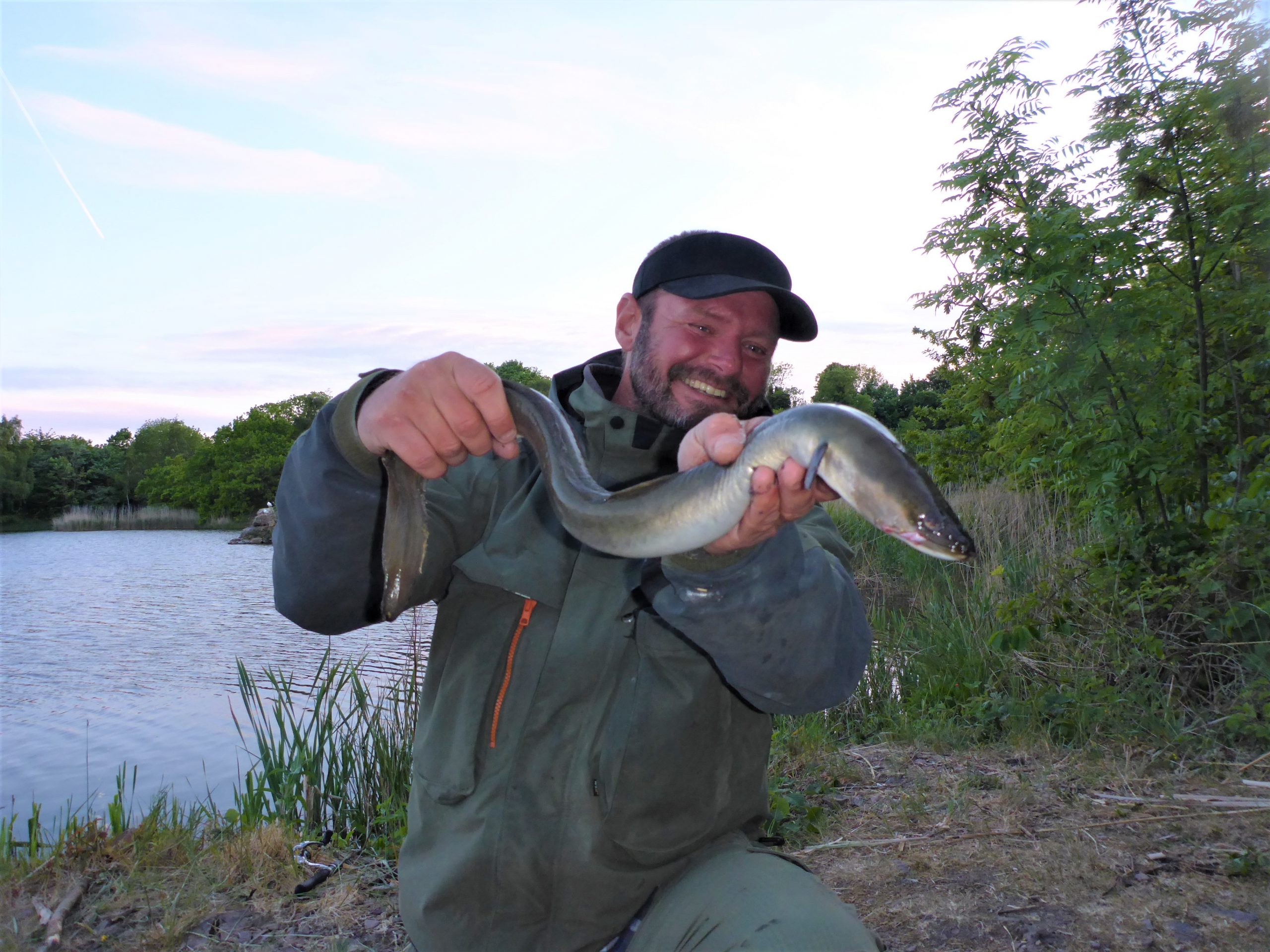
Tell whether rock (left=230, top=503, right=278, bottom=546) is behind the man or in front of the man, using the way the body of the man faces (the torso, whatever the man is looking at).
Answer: behind

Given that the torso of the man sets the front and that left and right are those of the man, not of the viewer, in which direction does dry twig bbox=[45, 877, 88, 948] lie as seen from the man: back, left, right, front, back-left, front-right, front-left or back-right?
back-right

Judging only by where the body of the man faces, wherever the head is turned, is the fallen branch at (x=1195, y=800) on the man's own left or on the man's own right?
on the man's own left

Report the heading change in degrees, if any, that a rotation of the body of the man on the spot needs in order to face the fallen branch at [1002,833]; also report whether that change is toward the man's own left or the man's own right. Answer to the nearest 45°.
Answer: approximately 135° to the man's own left

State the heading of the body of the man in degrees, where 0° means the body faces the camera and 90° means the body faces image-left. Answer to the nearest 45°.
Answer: approximately 0°

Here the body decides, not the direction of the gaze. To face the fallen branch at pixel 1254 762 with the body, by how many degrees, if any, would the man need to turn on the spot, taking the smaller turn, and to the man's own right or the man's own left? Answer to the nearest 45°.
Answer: approximately 135° to the man's own left

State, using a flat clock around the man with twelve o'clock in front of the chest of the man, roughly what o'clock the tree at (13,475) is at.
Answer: The tree is roughly at 5 o'clock from the man.

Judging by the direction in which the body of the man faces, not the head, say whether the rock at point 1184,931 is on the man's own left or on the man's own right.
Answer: on the man's own left
